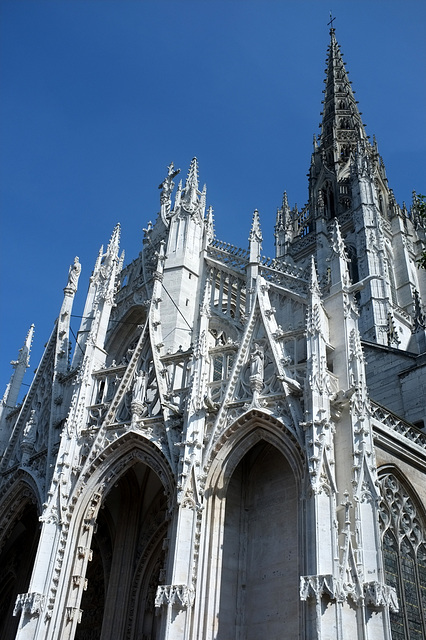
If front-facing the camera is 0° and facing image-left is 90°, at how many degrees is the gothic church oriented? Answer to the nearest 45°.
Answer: approximately 45°
